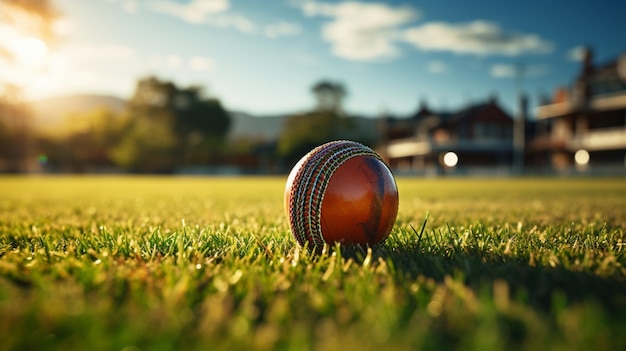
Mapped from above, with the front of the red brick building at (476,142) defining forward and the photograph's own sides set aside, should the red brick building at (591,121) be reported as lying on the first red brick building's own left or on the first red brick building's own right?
on the first red brick building's own left

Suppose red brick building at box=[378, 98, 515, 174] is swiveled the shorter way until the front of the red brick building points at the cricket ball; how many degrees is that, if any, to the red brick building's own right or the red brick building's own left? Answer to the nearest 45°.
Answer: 0° — it already faces it

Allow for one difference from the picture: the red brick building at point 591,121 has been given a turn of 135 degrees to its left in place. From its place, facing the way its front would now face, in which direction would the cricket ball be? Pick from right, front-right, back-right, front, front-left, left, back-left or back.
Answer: right

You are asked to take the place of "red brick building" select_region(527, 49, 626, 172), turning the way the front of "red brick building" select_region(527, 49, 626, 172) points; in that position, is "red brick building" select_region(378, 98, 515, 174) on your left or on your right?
on your right

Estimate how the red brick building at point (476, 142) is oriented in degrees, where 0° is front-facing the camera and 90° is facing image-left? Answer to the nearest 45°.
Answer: approximately 0°

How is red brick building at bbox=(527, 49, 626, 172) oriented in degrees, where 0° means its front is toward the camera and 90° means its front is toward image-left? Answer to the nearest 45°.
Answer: approximately 45°

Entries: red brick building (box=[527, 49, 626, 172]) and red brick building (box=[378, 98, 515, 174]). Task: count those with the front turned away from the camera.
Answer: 0
